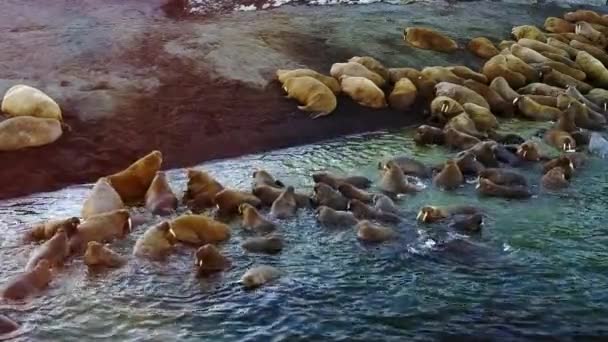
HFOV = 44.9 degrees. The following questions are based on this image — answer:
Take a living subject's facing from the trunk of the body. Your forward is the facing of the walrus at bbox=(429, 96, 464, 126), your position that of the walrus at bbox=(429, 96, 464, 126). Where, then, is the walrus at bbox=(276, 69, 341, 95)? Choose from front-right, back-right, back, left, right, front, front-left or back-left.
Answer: front-right

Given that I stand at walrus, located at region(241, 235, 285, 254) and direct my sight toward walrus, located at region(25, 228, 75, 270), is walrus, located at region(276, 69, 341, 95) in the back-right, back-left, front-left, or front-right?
back-right

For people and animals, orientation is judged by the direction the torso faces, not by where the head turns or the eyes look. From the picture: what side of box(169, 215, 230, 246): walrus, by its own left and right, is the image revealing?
left

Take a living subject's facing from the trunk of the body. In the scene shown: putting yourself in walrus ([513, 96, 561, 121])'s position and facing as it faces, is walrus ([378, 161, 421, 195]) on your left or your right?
on your left

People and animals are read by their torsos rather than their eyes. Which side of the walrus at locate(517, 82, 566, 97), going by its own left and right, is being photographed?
left

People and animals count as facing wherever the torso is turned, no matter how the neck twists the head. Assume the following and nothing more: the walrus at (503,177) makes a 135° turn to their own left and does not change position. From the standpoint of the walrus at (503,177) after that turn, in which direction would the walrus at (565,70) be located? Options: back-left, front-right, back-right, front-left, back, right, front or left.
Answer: back-left

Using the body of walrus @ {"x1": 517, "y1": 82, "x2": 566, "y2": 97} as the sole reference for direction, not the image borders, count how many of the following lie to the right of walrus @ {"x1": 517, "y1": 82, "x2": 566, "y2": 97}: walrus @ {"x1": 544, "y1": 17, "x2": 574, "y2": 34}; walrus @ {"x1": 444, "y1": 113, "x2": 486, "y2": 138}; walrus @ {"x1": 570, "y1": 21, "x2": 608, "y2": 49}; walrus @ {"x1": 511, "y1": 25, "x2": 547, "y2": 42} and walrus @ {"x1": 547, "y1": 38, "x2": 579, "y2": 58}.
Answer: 4

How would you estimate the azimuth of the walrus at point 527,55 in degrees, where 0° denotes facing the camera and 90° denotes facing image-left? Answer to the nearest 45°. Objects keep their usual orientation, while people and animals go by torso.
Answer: approximately 90°
